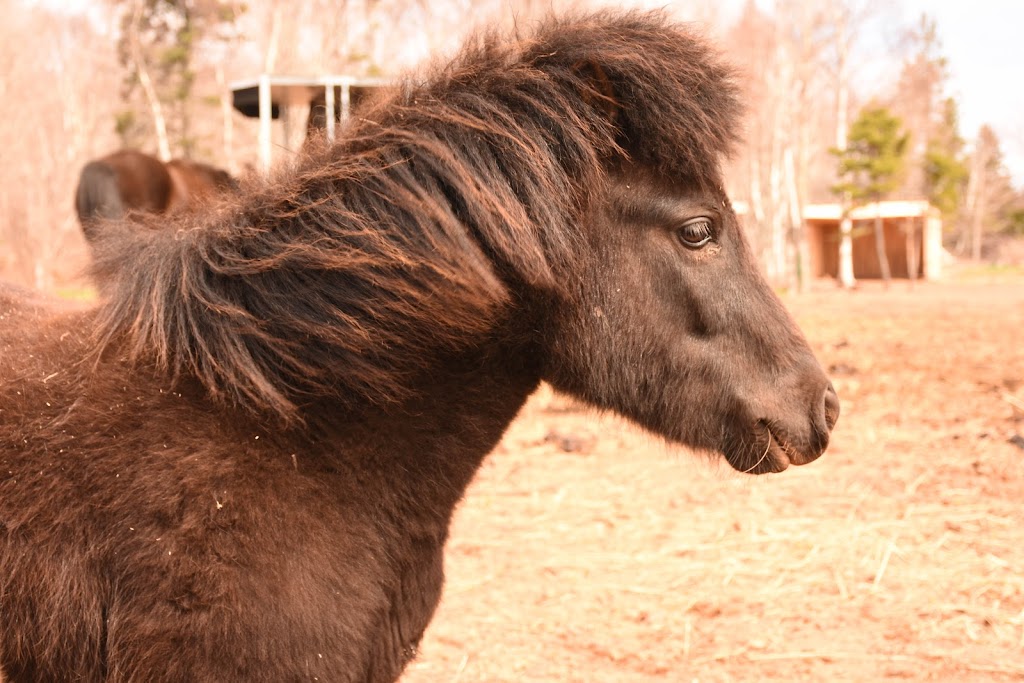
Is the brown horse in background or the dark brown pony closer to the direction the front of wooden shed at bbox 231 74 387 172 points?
the dark brown pony

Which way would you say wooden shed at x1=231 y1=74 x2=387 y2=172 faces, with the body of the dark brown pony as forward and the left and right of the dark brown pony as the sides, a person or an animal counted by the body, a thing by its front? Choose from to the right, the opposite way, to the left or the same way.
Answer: to the right

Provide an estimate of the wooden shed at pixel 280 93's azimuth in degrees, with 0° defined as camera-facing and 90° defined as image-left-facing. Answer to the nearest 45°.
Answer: approximately 0°

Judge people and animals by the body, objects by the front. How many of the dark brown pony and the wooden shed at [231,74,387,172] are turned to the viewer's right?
1

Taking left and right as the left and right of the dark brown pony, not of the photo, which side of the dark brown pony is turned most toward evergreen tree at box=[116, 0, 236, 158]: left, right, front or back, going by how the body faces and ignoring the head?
left

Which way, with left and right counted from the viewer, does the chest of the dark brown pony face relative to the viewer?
facing to the right of the viewer
